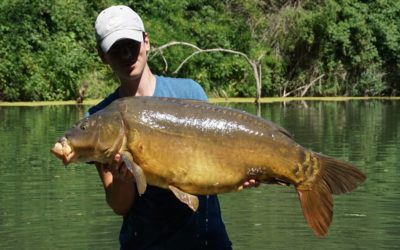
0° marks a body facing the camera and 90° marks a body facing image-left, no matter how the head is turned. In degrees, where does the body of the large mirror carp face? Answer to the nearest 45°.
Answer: approximately 90°
